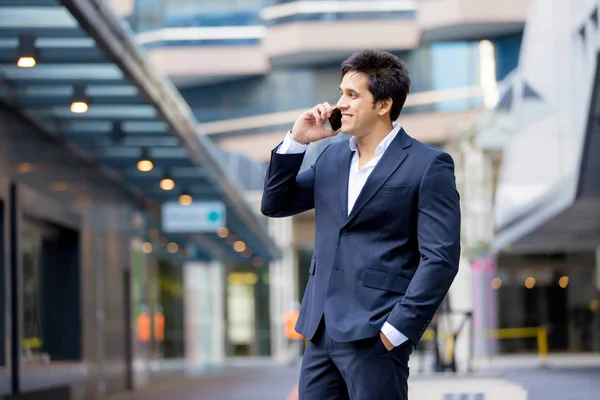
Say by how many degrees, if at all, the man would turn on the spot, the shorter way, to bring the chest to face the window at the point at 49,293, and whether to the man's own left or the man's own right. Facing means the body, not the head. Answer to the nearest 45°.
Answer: approximately 135° to the man's own right

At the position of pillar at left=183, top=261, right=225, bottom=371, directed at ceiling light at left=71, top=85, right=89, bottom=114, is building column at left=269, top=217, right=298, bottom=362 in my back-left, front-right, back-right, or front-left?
back-left

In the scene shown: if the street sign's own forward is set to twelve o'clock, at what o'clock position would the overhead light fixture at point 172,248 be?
The overhead light fixture is roughly at 6 o'clock from the street sign.

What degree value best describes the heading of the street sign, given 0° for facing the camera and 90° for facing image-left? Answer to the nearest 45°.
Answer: approximately 0°

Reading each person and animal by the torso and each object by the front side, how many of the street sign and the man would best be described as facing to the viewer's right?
0

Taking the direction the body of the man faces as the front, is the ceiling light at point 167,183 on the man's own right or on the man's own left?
on the man's own right

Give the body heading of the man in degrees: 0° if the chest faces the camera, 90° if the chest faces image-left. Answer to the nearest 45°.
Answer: approximately 45°

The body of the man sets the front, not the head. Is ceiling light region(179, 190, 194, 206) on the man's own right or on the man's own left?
on the man's own right

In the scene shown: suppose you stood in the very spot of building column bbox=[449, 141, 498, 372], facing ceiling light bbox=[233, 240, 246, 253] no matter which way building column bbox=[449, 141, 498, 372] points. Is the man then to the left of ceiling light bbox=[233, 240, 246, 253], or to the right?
left

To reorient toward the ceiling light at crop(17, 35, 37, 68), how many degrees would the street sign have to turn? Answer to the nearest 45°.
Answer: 0° — it already faces it
